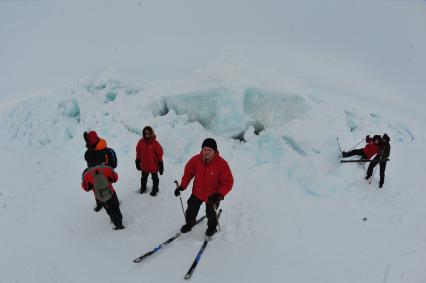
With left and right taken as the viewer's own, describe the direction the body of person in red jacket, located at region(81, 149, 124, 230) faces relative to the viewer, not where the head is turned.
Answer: facing away from the viewer

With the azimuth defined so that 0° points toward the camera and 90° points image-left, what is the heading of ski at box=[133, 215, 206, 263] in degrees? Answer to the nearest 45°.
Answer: approximately 45°

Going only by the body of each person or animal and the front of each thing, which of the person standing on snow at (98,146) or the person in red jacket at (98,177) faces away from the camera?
the person in red jacket

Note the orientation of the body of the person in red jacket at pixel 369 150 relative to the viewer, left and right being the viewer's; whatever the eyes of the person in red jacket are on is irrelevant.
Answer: facing to the left of the viewer

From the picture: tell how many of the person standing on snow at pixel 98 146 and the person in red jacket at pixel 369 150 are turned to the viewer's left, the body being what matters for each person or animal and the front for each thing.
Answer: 2

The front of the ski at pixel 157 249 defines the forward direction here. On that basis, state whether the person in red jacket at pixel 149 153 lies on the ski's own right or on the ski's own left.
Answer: on the ski's own right

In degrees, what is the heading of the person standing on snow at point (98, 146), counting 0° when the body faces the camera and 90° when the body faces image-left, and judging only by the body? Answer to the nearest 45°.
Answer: approximately 90°

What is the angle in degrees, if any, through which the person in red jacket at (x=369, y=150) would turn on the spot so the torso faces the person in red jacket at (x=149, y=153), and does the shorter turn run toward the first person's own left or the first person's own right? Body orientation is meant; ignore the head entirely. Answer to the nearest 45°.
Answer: approximately 45° to the first person's own left
